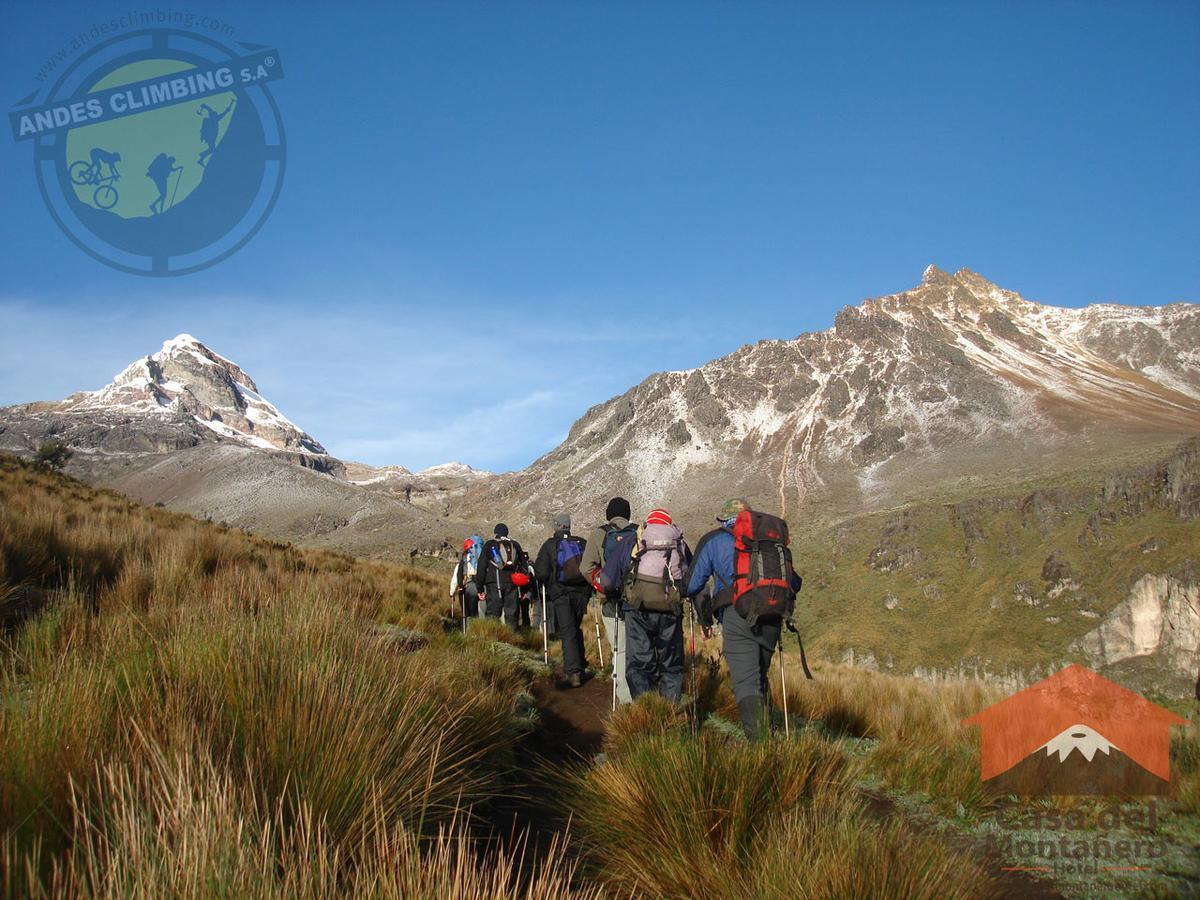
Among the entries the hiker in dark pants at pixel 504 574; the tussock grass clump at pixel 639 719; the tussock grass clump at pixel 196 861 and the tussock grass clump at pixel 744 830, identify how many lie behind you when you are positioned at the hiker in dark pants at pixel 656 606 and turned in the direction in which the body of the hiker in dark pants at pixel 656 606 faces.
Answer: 3

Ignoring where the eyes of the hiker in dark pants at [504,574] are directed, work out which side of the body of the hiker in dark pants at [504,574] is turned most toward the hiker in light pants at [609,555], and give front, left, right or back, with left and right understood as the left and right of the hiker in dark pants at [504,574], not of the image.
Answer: back

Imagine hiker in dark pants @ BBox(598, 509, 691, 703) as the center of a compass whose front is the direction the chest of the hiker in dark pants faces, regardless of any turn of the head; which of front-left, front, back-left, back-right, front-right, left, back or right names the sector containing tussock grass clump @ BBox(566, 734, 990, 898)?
back

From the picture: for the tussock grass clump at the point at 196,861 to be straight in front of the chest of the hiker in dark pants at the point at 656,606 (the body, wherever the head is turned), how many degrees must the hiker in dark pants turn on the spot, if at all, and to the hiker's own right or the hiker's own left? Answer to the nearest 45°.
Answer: approximately 180°

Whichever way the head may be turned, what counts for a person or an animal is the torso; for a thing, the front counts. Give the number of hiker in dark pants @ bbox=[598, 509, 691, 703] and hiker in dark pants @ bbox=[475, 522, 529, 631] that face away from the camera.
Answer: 2

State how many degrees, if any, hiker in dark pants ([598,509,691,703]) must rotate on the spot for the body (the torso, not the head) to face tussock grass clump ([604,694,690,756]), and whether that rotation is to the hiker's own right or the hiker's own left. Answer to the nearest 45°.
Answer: approximately 180°

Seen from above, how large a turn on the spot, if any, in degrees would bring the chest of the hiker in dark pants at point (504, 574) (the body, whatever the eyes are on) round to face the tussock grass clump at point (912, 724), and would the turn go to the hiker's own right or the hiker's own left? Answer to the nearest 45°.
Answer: approximately 135° to the hiker's own right

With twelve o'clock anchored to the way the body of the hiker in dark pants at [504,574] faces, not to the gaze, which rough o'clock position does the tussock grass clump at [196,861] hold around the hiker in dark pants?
The tussock grass clump is roughly at 6 o'clock from the hiker in dark pants.

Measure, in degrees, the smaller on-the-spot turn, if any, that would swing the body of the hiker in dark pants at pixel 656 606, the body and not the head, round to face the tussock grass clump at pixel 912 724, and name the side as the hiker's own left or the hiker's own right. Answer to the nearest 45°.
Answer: approximately 90° to the hiker's own right

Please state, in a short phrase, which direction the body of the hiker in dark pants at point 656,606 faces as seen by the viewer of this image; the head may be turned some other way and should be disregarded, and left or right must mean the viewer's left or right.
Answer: facing away from the viewer

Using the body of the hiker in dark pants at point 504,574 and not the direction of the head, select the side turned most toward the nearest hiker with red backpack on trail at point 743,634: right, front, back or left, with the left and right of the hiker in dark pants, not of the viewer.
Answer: back

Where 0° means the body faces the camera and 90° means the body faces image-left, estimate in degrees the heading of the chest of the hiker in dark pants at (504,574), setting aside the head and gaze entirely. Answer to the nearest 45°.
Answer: approximately 180°
